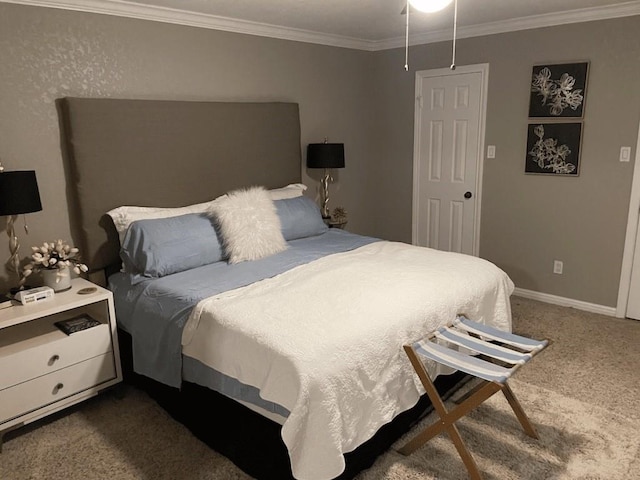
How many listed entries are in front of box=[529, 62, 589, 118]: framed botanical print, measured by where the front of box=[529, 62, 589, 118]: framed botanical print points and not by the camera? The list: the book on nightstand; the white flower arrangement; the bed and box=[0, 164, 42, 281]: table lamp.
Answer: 4

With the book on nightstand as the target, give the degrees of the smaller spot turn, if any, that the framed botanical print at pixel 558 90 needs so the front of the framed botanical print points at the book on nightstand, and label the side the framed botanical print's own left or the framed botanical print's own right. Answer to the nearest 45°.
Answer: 0° — it already faces it

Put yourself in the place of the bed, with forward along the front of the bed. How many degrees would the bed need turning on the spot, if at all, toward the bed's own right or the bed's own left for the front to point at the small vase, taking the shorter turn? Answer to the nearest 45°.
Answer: approximately 135° to the bed's own right

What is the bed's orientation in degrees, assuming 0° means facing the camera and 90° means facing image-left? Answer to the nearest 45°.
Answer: approximately 315°

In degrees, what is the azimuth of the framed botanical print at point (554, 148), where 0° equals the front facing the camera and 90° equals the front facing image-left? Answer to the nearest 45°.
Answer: approximately 45°

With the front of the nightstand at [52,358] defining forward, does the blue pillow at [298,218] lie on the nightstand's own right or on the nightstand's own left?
on the nightstand's own left

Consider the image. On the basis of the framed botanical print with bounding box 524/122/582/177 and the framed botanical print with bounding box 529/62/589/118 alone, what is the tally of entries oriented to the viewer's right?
0

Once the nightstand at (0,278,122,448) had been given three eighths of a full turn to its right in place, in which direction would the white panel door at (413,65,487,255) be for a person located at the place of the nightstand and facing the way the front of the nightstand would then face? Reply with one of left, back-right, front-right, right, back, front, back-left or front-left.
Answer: back

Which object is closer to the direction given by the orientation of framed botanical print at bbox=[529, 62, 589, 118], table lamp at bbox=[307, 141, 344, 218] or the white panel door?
the table lamp

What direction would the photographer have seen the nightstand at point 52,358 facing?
facing the viewer and to the right of the viewer

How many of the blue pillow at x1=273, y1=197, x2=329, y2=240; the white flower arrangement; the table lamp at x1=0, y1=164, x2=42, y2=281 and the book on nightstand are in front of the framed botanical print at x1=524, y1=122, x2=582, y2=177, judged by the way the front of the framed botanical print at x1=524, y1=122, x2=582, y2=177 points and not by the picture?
4

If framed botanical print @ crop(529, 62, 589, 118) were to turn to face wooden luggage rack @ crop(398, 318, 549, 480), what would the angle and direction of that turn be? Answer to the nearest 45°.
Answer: approximately 45° to its left

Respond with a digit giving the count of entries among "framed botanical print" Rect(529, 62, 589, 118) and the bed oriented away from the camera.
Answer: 0

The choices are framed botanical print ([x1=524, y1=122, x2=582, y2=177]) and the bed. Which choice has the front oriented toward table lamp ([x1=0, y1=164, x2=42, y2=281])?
the framed botanical print

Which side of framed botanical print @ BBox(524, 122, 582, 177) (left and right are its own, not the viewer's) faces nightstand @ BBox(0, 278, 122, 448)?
front
